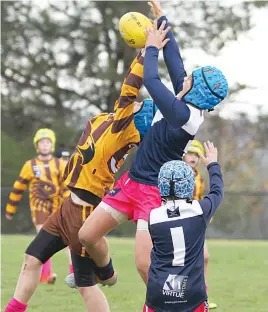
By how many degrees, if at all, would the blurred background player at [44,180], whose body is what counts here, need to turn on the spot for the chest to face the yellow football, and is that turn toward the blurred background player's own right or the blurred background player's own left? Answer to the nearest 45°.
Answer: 0° — they already face it

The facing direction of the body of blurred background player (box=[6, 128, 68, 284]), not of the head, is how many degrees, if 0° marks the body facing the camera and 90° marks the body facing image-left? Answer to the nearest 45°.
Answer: approximately 0°
